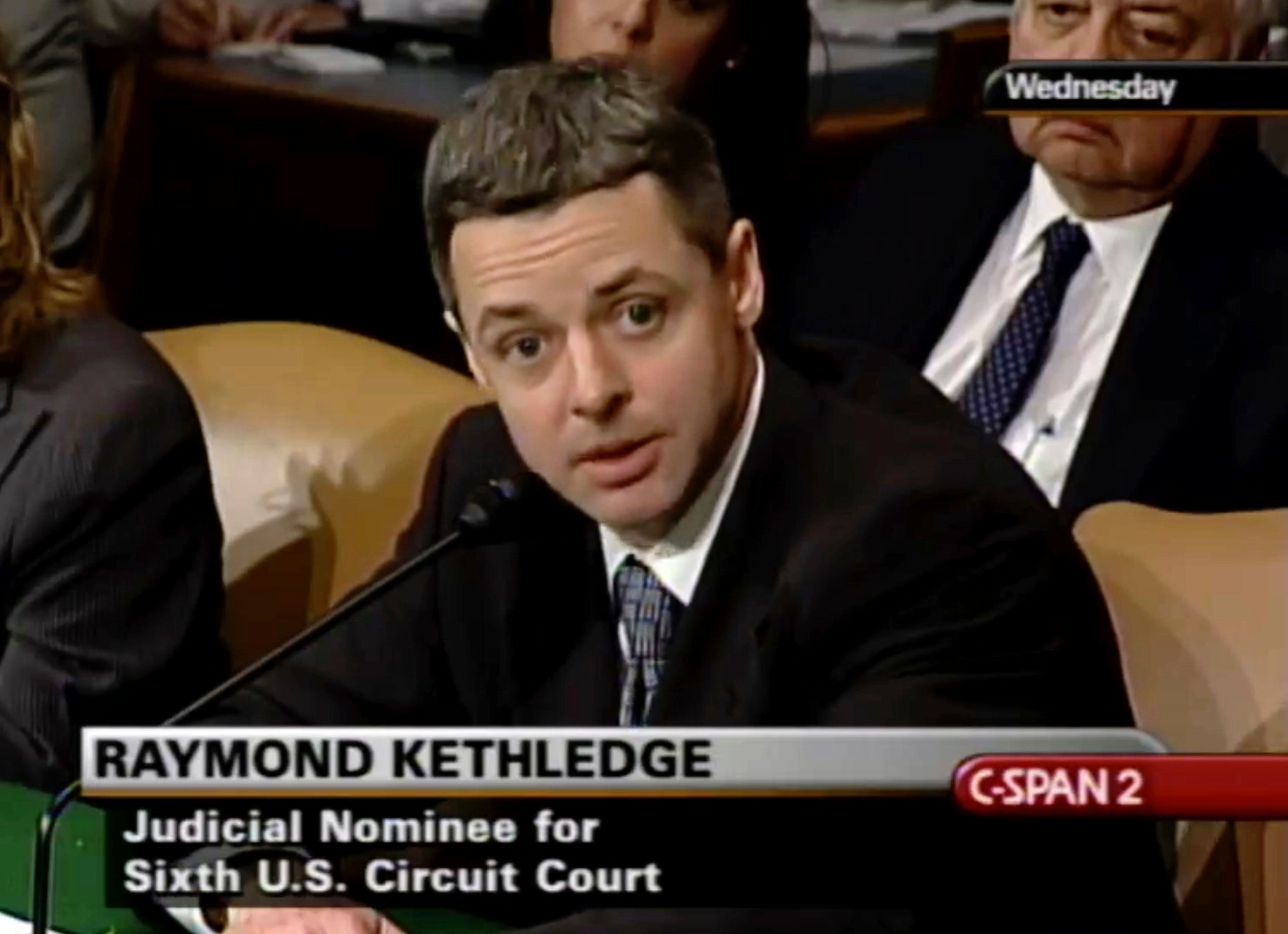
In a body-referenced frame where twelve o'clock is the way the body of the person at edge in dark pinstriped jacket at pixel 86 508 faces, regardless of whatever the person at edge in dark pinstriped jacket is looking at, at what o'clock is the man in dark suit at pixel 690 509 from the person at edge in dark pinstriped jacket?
The man in dark suit is roughly at 9 o'clock from the person at edge in dark pinstriped jacket.

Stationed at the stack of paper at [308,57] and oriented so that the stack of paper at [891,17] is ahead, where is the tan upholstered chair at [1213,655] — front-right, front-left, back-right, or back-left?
front-right

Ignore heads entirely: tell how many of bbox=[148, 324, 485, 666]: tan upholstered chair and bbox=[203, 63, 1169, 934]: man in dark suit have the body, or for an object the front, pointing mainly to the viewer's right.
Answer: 0

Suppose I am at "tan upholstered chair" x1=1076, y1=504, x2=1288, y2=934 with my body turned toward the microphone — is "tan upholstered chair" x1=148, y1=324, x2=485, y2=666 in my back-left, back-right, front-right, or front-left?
front-right

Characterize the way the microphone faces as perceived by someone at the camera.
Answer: facing to the right of the viewer

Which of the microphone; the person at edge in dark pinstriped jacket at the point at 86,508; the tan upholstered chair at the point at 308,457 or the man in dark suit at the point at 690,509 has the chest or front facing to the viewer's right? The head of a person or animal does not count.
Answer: the microphone

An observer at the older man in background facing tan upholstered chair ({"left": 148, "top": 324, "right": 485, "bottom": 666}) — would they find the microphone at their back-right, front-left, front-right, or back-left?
front-left

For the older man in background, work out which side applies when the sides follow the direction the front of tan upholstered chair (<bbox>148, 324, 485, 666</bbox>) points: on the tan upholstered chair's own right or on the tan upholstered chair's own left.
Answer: on the tan upholstered chair's own left

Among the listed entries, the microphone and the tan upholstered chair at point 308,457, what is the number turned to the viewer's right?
1

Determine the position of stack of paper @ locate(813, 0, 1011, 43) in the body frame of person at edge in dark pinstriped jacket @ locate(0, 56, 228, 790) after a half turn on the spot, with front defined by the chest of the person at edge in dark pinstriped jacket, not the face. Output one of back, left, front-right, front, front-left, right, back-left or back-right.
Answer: front-right

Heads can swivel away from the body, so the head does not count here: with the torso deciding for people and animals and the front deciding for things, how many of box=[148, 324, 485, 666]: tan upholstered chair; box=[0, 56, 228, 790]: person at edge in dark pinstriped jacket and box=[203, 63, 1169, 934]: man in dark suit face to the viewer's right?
0
